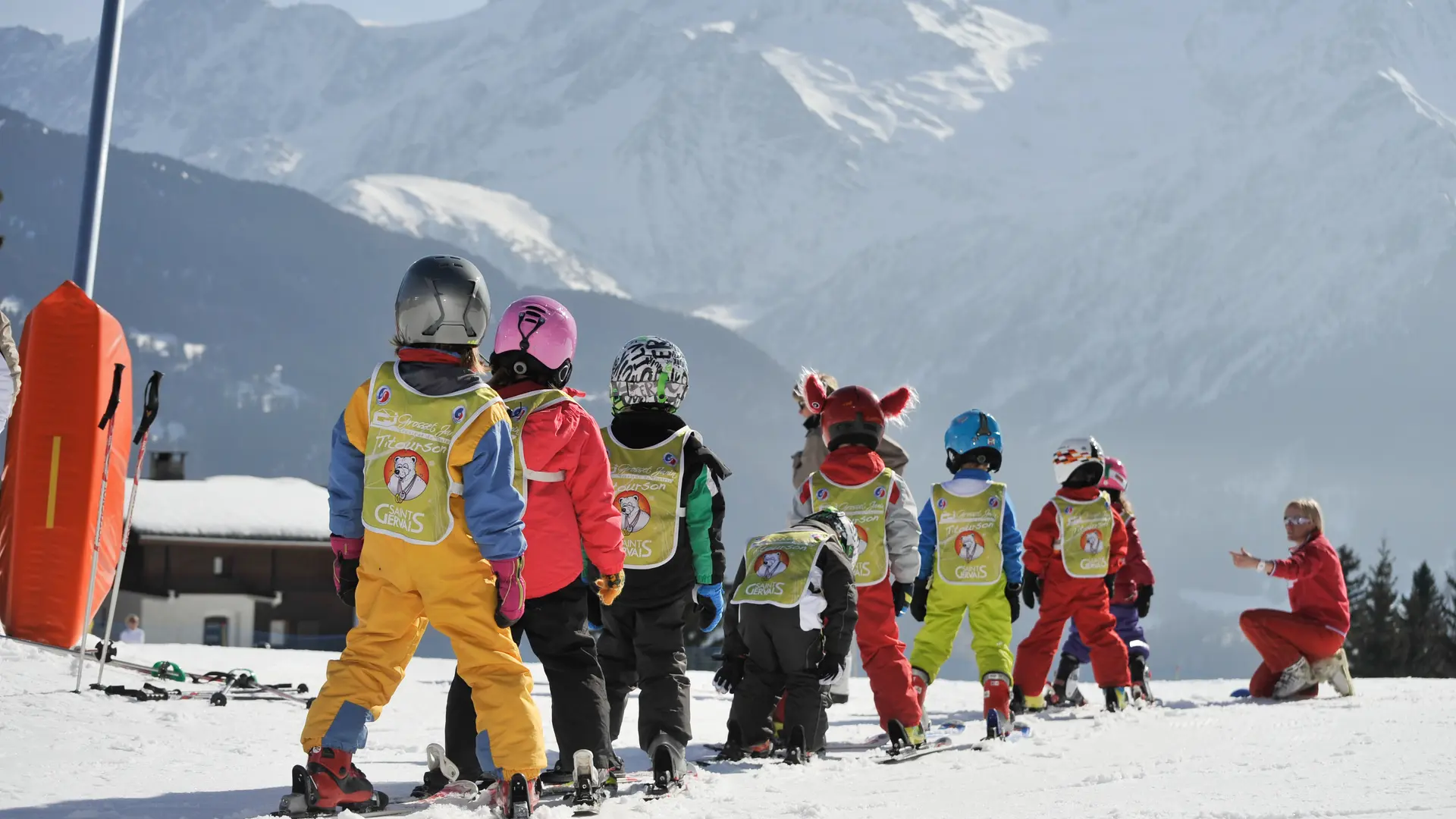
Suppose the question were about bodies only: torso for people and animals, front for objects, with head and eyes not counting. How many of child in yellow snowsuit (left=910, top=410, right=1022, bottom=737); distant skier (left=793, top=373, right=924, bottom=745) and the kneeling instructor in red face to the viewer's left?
1

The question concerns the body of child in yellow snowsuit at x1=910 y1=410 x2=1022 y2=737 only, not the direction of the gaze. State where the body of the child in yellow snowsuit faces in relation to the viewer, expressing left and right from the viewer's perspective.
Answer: facing away from the viewer

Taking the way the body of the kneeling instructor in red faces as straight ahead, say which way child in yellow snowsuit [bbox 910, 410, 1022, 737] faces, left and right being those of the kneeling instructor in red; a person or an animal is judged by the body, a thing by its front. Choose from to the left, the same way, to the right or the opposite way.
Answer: to the right

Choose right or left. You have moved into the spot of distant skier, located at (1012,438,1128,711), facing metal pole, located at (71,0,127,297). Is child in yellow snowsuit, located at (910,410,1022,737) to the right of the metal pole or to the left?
left

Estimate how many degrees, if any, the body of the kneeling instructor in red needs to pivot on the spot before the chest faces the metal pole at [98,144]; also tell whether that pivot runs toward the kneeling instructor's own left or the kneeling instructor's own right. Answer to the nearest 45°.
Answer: approximately 45° to the kneeling instructor's own left

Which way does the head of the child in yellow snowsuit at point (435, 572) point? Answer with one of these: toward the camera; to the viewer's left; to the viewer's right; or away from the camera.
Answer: away from the camera

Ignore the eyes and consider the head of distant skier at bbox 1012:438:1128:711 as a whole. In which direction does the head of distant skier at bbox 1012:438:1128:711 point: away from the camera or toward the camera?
away from the camera

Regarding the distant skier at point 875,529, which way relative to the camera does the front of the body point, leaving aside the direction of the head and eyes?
away from the camera

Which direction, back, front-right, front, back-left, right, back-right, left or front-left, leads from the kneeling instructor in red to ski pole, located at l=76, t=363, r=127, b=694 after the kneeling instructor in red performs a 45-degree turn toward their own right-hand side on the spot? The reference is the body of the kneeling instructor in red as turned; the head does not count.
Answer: left

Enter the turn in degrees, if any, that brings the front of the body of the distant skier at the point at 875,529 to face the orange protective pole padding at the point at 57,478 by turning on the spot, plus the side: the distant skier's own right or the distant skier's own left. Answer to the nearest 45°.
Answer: approximately 90° to the distant skier's own left

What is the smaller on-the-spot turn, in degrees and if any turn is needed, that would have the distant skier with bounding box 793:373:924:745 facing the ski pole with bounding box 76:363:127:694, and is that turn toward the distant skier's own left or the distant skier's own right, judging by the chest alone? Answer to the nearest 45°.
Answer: approximately 90° to the distant skier's own left

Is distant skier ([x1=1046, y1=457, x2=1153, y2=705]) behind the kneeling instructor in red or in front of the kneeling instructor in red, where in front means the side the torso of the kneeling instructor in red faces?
in front

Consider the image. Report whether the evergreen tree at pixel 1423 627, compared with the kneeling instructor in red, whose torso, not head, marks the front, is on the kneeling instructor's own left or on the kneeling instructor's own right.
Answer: on the kneeling instructor's own right

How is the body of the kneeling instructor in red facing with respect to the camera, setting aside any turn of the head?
to the viewer's left

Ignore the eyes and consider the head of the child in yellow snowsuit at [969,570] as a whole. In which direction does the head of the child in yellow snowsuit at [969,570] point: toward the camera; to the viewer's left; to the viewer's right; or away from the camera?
away from the camera

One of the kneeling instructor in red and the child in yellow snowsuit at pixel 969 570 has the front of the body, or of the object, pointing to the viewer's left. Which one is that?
the kneeling instructor in red
